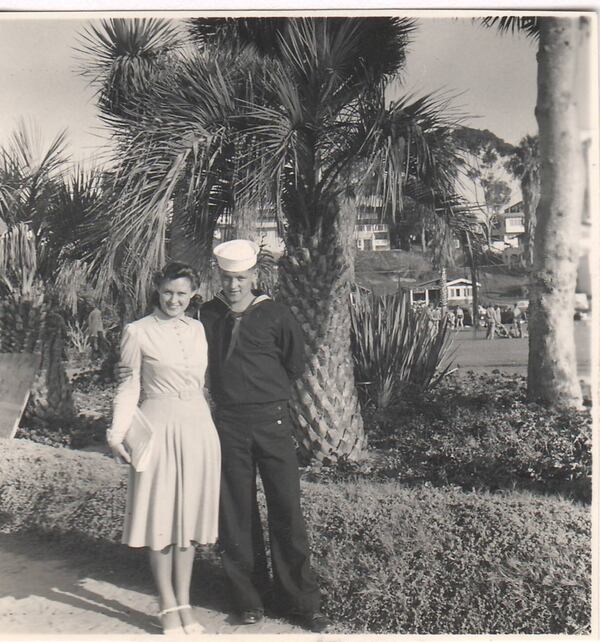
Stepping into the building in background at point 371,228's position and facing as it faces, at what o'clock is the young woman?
The young woman is roughly at 1 o'clock from the building in background.

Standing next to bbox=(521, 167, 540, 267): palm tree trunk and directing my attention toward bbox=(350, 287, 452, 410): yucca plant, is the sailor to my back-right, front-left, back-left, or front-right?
front-left

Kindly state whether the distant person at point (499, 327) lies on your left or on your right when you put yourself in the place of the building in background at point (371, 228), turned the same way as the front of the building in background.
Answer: on your left

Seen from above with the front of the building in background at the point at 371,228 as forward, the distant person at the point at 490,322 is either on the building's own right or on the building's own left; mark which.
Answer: on the building's own left

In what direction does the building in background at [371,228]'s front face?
toward the camera

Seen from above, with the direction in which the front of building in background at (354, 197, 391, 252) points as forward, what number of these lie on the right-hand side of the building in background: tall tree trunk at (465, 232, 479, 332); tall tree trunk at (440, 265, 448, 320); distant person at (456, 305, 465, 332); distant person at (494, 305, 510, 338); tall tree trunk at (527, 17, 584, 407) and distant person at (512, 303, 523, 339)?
0

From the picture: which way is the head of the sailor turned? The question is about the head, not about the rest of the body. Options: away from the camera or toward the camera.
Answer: toward the camera

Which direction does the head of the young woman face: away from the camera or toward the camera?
toward the camera
